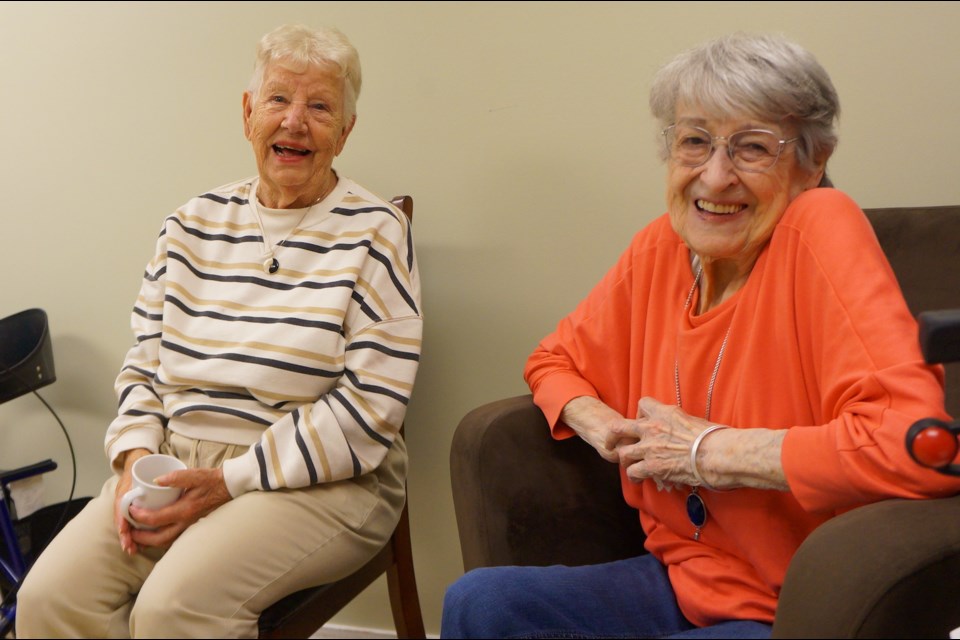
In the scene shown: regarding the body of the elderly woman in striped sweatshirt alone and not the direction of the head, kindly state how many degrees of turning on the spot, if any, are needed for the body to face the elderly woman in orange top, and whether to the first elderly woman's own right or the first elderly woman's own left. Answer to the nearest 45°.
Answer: approximately 90° to the first elderly woman's own left

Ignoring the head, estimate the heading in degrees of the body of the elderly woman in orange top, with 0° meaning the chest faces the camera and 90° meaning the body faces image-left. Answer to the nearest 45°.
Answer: approximately 45°

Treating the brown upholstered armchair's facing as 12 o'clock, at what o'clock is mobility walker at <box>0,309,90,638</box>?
The mobility walker is roughly at 2 o'clock from the brown upholstered armchair.

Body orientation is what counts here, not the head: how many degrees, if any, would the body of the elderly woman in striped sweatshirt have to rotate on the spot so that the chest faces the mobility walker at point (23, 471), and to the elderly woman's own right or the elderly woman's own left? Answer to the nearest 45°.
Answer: approximately 90° to the elderly woman's own right

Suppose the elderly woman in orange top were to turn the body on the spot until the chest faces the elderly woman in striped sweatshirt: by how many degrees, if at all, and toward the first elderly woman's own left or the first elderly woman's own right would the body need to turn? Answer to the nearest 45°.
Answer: approximately 45° to the first elderly woman's own right

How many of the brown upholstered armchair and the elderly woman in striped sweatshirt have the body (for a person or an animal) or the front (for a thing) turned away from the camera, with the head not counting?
0

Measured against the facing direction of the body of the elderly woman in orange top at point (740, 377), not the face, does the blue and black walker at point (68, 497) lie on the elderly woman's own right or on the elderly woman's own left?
on the elderly woman's own right

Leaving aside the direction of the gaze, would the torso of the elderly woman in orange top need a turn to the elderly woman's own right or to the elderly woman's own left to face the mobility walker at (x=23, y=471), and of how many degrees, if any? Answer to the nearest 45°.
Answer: approximately 45° to the elderly woman's own right
